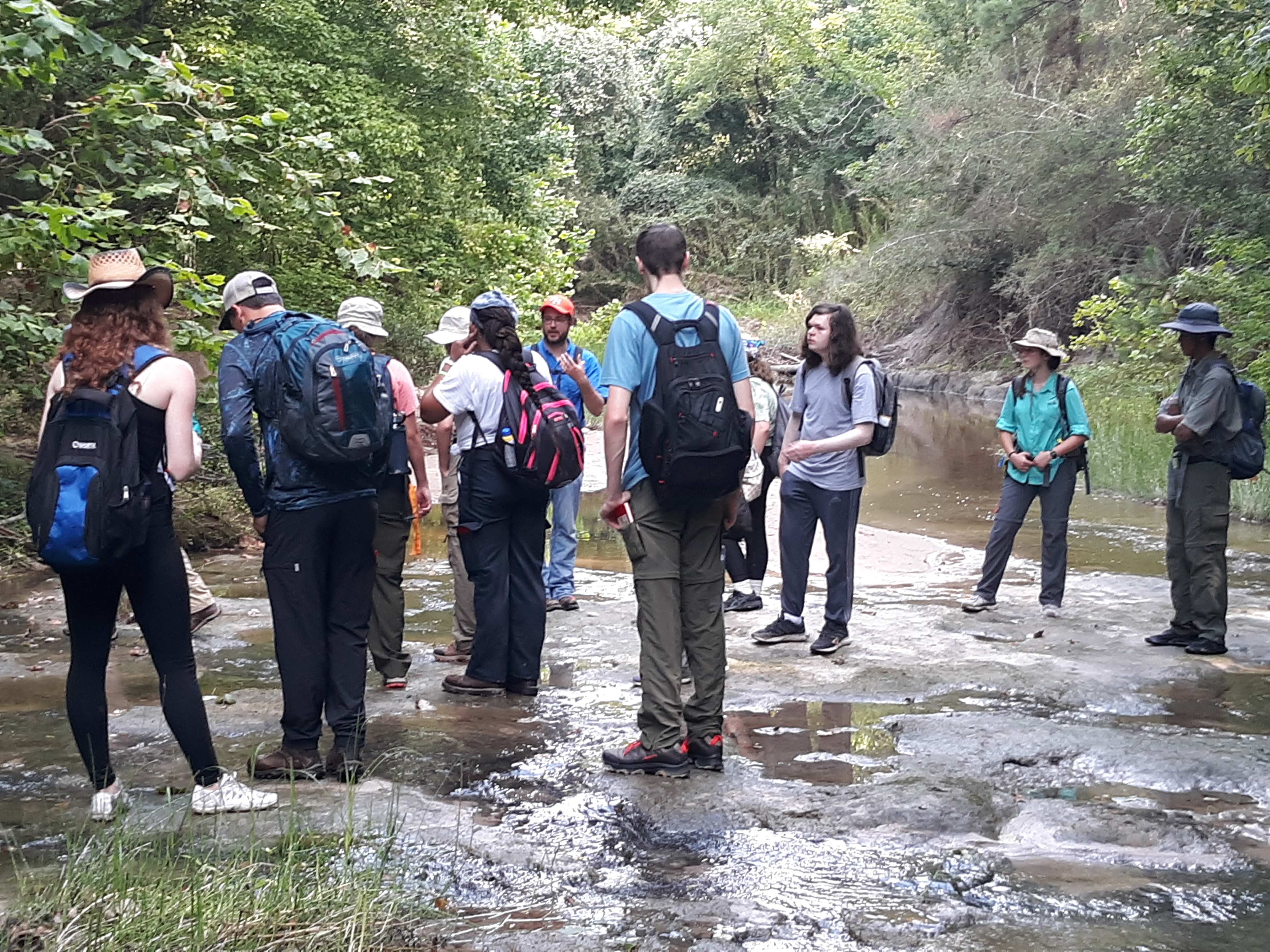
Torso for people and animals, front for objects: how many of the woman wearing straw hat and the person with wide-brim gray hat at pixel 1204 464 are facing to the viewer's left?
1

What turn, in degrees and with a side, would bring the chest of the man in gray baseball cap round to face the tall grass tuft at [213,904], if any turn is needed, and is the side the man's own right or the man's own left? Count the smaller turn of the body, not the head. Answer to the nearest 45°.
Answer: approximately 135° to the man's own left

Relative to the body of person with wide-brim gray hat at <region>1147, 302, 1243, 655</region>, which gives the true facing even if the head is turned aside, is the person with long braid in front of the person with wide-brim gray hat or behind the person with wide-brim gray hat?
in front

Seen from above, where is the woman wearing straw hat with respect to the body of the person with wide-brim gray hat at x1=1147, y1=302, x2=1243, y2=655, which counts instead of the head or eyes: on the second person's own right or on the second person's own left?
on the second person's own left

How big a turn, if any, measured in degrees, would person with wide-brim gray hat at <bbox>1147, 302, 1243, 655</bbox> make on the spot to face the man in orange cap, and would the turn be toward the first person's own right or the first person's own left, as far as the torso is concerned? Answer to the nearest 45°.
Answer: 0° — they already face them

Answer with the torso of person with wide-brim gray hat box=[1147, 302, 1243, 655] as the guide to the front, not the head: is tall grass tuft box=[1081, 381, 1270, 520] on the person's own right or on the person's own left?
on the person's own right

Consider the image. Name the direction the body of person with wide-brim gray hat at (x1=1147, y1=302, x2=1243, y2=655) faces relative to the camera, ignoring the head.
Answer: to the viewer's left

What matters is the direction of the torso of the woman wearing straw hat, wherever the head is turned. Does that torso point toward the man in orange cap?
yes

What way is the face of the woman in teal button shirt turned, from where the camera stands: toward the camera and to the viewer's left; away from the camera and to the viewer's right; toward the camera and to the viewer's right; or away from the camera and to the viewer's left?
toward the camera and to the viewer's left

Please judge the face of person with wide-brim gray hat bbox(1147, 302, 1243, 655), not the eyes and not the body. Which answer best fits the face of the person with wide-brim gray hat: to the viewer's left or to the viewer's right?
to the viewer's left

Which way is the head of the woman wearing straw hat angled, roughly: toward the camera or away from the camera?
away from the camera

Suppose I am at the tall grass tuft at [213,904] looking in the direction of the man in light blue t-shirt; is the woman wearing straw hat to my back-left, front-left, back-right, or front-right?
front-left

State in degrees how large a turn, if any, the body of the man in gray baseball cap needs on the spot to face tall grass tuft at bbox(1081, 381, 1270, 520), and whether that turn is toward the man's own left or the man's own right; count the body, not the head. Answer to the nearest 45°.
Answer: approximately 90° to the man's own right

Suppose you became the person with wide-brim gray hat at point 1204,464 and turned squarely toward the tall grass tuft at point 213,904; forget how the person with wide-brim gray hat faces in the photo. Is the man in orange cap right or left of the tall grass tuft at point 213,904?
right

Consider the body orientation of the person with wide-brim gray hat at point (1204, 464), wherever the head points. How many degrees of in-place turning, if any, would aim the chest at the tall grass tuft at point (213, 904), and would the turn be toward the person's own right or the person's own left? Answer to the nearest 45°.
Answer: approximately 45° to the person's own left

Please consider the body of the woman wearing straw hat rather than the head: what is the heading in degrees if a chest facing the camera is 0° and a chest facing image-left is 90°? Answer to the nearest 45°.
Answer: approximately 225°
